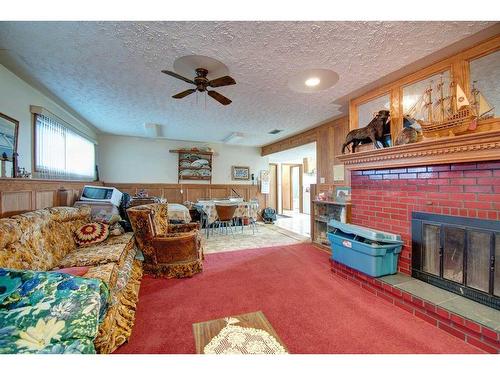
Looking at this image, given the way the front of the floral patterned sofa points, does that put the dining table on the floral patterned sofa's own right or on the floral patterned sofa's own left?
on the floral patterned sofa's own left

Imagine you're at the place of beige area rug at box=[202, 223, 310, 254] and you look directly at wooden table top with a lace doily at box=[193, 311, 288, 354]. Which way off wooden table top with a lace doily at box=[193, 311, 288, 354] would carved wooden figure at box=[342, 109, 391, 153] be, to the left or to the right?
left

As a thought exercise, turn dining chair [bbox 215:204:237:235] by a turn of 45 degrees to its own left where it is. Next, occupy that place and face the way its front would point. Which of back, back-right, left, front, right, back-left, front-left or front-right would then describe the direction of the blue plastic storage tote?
back

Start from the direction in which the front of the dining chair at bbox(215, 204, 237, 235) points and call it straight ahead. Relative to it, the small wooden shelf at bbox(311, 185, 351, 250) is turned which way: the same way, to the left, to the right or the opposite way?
to the left

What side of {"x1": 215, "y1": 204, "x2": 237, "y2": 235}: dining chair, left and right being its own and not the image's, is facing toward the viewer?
back

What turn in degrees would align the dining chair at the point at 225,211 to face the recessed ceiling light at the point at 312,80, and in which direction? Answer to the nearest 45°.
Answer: approximately 135° to its right

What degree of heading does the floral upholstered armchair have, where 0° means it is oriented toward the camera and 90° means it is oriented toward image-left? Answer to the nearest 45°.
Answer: approximately 270°

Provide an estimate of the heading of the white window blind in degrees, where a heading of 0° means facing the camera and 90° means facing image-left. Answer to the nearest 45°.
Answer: approximately 315°

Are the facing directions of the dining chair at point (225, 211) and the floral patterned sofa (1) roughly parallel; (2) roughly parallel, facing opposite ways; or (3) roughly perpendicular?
roughly perpendicular

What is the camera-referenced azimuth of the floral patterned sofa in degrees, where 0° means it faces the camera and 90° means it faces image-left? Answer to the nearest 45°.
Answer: approximately 315°

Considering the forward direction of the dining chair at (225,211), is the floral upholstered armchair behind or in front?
behind

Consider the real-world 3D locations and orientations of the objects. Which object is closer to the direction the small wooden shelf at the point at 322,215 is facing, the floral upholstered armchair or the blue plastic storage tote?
the floral upholstered armchair

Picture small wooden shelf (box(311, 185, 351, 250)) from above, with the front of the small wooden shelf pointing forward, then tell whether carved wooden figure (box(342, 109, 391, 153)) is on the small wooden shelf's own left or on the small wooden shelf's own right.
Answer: on the small wooden shelf's own left
